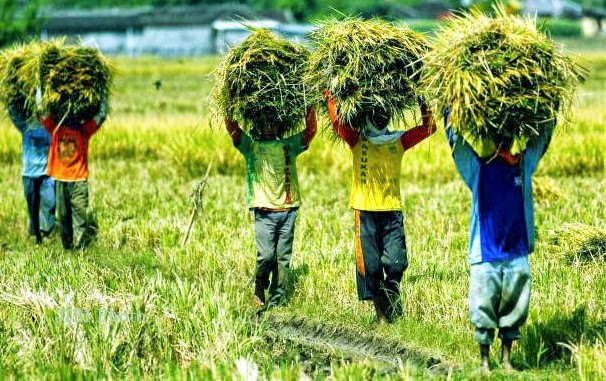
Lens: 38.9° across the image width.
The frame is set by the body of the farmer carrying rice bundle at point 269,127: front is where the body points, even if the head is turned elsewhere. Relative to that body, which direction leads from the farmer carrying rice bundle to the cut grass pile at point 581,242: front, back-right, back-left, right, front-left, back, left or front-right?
left

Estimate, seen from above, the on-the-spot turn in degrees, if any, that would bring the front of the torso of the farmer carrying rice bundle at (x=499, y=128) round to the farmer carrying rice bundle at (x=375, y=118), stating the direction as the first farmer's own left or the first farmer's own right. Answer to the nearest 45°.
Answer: approximately 135° to the first farmer's own right

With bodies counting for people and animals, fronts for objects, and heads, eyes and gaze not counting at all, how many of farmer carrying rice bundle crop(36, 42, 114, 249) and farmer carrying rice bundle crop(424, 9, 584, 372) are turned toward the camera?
2

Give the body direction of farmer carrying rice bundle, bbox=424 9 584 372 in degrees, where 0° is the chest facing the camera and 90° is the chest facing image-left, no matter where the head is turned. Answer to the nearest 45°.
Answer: approximately 0°

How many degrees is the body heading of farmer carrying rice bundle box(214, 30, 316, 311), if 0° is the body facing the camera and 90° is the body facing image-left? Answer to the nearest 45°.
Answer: approximately 0°

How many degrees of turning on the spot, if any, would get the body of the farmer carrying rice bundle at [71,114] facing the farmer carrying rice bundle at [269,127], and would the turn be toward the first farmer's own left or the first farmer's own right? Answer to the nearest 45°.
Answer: approximately 45° to the first farmer's own left

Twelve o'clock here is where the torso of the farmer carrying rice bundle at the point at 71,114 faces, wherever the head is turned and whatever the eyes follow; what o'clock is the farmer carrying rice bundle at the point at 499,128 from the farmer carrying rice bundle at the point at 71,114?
the farmer carrying rice bundle at the point at 499,128 is roughly at 11 o'clock from the farmer carrying rice bundle at the point at 71,114.

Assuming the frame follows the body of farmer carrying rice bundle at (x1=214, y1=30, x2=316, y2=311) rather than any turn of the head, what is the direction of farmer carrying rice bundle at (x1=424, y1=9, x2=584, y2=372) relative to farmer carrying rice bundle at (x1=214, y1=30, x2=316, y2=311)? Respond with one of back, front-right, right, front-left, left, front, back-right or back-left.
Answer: front-left

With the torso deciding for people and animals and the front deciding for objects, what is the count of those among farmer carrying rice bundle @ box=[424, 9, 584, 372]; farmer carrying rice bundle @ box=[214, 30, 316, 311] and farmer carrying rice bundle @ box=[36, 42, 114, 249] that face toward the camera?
3
